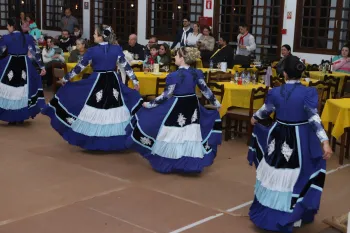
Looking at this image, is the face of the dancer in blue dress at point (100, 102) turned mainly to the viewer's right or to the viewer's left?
to the viewer's left

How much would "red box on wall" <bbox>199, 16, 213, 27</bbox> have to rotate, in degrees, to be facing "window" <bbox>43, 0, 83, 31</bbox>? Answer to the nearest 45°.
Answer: approximately 135° to its right

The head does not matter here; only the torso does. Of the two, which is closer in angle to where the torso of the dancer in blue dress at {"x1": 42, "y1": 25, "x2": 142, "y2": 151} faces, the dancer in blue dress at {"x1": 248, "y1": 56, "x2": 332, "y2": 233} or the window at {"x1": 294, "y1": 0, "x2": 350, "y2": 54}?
the window

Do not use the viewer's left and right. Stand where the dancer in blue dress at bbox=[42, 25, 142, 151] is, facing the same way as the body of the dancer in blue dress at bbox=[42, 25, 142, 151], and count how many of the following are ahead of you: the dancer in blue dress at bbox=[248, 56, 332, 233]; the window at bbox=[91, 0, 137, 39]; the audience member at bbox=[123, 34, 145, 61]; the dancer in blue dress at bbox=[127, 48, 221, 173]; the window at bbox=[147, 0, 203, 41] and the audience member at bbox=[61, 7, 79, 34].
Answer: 4

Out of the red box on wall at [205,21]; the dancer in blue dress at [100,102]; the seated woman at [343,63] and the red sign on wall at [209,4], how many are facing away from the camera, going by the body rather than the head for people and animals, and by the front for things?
1

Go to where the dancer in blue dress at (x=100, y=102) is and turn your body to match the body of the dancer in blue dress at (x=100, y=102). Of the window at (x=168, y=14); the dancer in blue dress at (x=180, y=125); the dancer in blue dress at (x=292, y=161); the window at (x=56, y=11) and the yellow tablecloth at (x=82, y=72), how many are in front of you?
3

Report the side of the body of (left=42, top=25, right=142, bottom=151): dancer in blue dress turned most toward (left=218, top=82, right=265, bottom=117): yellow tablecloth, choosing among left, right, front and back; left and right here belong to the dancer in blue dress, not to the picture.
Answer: right

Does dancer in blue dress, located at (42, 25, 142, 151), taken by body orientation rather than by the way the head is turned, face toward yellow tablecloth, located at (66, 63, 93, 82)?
yes

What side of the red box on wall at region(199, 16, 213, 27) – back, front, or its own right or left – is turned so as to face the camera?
front

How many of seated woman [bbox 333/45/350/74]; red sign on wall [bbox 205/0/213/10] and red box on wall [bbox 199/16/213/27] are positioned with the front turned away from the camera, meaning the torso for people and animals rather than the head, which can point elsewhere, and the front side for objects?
0

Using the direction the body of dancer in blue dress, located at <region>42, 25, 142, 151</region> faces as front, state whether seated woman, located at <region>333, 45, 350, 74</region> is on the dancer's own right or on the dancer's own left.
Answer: on the dancer's own right

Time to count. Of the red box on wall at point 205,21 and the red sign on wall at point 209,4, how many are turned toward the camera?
2

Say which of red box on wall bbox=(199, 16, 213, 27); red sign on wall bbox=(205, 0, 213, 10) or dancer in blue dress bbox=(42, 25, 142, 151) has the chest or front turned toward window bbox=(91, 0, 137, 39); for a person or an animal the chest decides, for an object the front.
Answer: the dancer in blue dress

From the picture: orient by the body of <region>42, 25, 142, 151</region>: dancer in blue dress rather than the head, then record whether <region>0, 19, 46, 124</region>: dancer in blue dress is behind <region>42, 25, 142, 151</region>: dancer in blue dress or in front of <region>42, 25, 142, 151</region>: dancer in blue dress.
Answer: in front

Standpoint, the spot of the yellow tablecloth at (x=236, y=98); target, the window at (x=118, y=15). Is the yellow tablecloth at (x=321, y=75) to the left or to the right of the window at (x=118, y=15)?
right

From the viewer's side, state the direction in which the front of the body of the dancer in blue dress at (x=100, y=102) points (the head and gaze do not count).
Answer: away from the camera

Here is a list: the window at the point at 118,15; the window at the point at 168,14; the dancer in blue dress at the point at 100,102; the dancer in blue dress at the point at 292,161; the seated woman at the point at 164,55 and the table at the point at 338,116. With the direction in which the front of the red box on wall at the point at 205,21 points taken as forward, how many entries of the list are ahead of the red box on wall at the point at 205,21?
4
